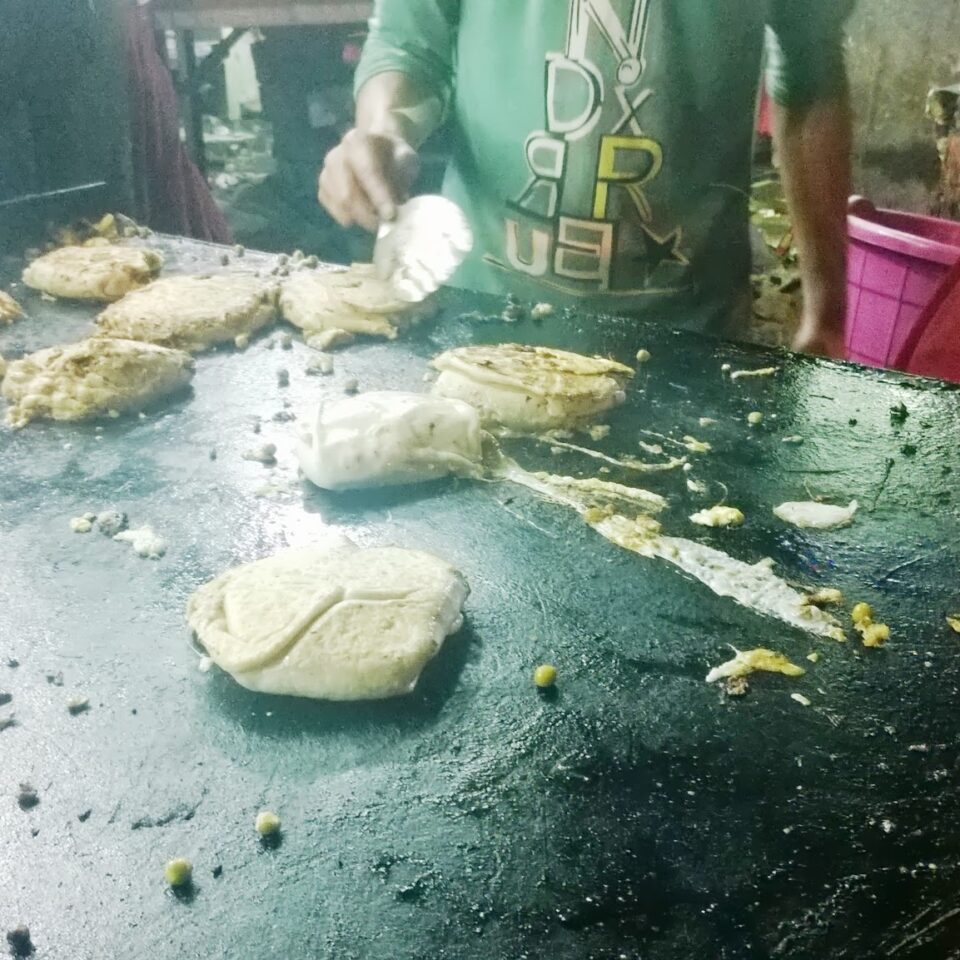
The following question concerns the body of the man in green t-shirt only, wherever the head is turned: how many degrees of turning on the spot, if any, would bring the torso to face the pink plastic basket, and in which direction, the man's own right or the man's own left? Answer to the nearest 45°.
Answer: approximately 135° to the man's own left

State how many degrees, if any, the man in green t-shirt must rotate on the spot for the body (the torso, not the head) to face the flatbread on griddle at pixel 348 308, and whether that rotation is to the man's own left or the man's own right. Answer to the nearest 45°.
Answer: approximately 45° to the man's own right

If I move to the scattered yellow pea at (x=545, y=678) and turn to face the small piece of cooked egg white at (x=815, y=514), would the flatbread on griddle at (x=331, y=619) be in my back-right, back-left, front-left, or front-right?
back-left

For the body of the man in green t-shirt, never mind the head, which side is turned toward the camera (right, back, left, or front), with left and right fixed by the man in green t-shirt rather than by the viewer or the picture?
front

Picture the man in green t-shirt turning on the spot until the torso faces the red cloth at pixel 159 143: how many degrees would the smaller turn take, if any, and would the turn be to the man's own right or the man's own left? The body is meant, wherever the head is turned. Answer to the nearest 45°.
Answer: approximately 135° to the man's own right

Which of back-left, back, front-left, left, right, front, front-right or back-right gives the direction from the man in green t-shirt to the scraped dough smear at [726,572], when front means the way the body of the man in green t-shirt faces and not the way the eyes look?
front

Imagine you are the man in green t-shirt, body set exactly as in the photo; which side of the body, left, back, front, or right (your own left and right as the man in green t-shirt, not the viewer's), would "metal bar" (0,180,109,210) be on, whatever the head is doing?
right

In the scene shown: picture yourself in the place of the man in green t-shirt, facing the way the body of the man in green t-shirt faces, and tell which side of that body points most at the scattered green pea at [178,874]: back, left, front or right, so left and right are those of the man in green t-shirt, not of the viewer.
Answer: front

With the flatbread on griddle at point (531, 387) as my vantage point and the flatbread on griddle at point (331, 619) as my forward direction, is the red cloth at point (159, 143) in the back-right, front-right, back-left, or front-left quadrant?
back-right

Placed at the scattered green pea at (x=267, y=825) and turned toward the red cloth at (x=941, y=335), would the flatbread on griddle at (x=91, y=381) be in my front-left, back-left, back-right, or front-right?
front-left

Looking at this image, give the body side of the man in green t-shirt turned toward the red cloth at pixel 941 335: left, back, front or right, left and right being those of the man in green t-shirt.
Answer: left

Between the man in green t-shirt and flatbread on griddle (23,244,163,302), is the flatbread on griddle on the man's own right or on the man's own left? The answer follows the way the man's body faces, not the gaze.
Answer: on the man's own right

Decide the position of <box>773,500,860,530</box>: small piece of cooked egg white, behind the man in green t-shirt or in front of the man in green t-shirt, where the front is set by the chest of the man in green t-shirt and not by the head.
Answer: in front

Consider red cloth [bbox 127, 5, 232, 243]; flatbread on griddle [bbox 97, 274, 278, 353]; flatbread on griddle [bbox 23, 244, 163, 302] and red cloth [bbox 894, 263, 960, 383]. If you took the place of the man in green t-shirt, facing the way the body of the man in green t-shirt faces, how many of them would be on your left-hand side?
1

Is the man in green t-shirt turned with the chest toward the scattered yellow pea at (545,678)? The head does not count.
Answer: yes

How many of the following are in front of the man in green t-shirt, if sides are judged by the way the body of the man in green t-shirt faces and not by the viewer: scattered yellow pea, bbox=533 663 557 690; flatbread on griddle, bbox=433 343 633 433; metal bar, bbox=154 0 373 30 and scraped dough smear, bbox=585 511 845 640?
3

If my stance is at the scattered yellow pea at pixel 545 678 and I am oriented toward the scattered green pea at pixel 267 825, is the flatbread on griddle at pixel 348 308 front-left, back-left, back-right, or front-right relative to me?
back-right

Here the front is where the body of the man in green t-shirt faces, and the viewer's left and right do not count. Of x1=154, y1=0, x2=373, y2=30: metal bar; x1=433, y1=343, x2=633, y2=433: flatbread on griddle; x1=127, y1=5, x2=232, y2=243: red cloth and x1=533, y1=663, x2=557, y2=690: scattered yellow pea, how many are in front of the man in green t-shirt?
2

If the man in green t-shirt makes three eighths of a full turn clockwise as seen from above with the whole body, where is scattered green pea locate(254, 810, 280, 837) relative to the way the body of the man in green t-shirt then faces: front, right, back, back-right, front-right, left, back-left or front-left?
back-left

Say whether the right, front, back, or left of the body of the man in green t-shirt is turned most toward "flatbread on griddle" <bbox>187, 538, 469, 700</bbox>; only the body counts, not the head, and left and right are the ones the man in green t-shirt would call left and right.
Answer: front
